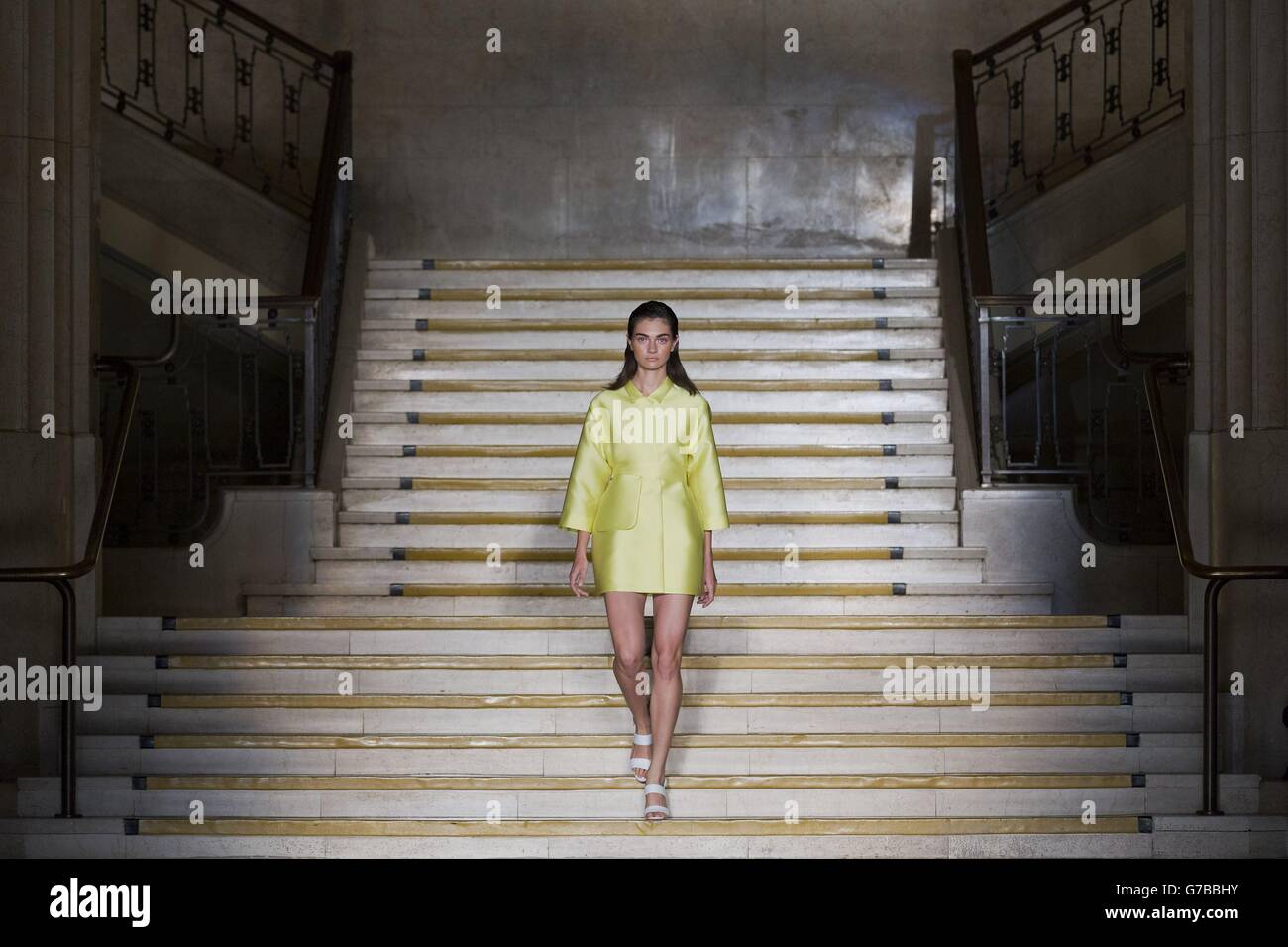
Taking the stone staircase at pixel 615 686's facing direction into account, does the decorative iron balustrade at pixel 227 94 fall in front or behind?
behind

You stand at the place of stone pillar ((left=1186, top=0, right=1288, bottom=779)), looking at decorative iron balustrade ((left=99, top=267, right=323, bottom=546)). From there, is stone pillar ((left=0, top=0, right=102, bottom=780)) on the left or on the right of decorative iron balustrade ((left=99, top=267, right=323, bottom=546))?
left

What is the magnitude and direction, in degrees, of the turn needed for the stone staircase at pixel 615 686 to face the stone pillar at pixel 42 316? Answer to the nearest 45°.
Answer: approximately 90° to its right

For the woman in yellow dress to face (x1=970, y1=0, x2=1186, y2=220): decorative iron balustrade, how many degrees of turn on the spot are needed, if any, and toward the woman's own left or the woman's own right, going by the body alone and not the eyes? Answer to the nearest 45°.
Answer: approximately 135° to the woman's own left

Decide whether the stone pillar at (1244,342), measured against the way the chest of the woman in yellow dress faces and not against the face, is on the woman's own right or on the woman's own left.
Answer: on the woman's own left

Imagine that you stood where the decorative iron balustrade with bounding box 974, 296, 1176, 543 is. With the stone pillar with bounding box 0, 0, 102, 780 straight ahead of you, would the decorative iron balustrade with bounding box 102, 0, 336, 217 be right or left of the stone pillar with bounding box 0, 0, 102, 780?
right

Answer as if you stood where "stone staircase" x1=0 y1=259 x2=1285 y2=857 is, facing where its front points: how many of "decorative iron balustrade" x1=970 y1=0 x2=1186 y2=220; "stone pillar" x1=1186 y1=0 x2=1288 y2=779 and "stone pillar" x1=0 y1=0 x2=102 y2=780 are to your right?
1

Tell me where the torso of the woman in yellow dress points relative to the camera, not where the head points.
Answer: toward the camera

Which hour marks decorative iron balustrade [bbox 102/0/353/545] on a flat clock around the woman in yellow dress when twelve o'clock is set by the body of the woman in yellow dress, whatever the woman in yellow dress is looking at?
The decorative iron balustrade is roughly at 5 o'clock from the woman in yellow dress.

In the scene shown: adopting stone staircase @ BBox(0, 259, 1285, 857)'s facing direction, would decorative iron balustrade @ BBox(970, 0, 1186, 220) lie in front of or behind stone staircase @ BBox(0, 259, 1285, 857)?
behind

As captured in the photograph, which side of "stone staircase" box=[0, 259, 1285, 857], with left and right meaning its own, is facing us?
front

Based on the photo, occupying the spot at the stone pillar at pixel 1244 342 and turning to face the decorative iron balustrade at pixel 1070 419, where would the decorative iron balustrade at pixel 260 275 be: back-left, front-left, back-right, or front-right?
front-left

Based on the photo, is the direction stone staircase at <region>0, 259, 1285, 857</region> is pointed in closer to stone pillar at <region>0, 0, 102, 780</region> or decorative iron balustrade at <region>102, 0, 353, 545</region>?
the stone pillar

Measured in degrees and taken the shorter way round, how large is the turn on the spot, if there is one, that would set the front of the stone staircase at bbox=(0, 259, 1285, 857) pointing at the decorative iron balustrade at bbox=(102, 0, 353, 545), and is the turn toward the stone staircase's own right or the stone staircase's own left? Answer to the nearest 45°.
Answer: approximately 135° to the stone staircase's own right
